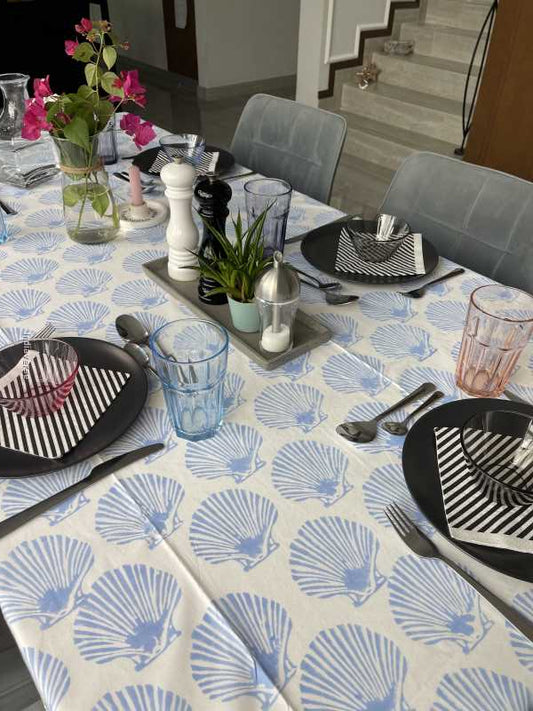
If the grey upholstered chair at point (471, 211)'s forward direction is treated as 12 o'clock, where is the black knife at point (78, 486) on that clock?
The black knife is roughly at 11 o'clock from the grey upholstered chair.

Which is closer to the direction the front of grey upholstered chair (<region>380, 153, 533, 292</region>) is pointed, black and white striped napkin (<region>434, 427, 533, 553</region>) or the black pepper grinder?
the black pepper grinder

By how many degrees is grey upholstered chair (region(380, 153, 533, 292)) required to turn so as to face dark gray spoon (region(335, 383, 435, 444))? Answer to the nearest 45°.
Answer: approximately 45° to its left

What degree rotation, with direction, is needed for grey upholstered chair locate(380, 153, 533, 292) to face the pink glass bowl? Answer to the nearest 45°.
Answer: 0° — it already faces it

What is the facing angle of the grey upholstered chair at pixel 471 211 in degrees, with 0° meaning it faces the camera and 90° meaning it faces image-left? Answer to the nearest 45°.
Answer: approximately 45°

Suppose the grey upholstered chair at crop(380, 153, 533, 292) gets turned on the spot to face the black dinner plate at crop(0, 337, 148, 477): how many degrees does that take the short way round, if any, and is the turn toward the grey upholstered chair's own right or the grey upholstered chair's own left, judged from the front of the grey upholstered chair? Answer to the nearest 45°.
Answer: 0° — it already faces it

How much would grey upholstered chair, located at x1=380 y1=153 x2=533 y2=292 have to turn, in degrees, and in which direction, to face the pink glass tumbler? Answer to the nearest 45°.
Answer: approximately 45° to its left

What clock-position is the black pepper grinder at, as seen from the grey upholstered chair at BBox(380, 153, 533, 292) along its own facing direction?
The black pepper grinder is roughly at 12 o'clock from the grey upholstered chair.
